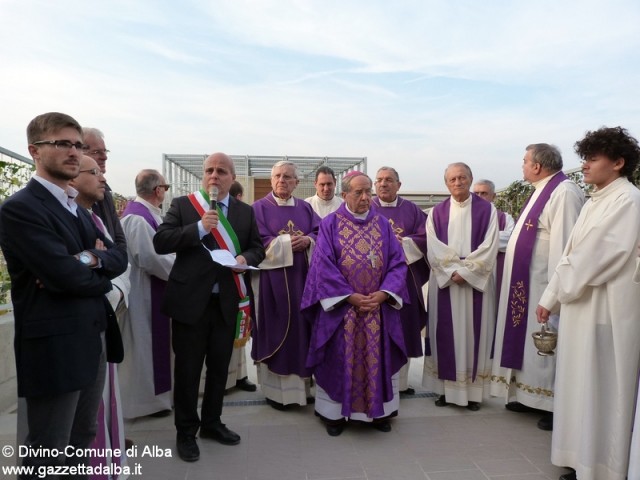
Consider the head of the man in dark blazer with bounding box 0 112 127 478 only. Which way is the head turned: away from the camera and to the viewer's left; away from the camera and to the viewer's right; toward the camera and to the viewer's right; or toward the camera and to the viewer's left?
toward the camera and to the viewer's right

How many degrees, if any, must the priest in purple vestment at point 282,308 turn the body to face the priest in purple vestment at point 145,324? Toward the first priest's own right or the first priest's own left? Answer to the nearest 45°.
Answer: approximately 90° to the first priest's own right

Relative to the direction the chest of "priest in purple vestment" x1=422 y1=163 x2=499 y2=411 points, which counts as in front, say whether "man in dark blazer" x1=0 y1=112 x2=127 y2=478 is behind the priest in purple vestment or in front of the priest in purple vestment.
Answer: in front

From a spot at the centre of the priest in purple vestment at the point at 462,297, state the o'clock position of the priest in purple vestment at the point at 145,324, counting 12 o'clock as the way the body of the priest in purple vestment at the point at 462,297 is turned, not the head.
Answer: the priest in purple vestment at the point at 145,324 is roughly at 2 o'clock from the priest in purple vestment at the point at 462,297.
